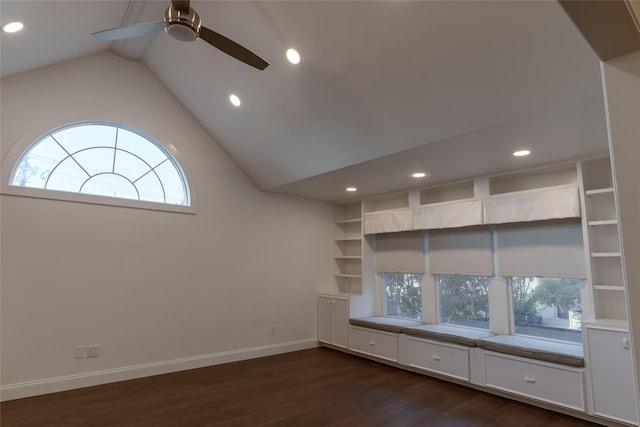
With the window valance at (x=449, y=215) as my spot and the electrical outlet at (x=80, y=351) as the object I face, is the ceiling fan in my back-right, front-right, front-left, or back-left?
front-left

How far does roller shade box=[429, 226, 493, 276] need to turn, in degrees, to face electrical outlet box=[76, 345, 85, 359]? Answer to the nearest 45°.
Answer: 0° — it already faces it

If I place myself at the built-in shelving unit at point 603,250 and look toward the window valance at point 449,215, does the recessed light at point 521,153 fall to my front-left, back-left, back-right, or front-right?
front-left

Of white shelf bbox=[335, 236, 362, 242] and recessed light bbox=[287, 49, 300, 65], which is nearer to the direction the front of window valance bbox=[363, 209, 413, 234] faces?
the recessed light

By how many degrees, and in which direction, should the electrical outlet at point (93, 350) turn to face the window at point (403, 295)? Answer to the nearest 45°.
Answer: approximately 90° to its left

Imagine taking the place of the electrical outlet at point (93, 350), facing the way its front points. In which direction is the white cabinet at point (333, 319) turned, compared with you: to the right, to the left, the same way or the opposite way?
to the right

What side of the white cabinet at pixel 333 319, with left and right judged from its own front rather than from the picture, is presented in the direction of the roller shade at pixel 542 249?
left

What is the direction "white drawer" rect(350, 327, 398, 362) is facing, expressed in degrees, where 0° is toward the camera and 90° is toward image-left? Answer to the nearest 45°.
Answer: approximately 45°

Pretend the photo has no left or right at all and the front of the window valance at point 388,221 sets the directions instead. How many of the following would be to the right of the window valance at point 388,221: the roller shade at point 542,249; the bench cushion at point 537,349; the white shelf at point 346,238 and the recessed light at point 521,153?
1

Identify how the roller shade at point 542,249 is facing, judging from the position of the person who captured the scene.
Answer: facing the viewer and to the left of the viewer

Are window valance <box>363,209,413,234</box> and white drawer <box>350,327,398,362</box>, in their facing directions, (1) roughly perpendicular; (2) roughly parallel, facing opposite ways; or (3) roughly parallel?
roughly parallel

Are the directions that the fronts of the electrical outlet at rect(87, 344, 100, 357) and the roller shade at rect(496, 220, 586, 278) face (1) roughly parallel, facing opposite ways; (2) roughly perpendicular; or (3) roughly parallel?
roughly perpendicular

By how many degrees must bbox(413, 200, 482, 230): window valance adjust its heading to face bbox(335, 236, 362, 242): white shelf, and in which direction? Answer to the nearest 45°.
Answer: approximately 90° to its right
